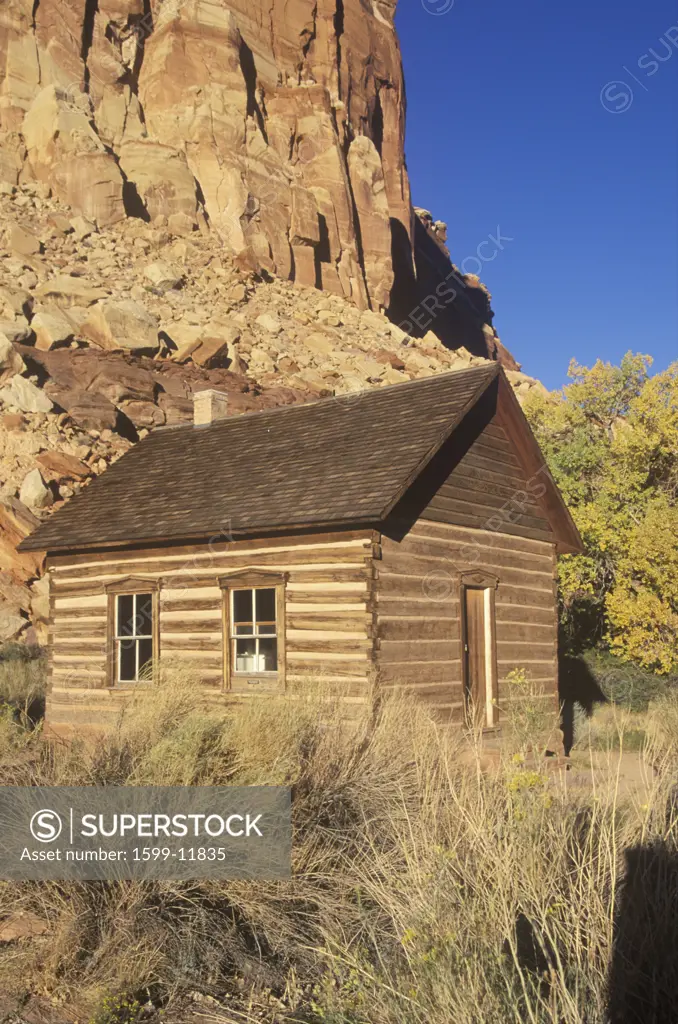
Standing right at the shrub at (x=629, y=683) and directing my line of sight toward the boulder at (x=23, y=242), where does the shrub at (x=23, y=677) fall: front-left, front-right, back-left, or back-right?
front-left

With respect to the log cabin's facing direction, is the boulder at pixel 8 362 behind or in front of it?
behind

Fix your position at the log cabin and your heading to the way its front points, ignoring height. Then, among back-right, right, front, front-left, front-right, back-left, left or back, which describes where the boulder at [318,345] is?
back-left

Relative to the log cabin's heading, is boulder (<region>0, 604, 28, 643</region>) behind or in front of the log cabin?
behind

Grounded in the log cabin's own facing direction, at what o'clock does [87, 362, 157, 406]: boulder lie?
The boulder is roughly at 7 o'clock from the log cabin.

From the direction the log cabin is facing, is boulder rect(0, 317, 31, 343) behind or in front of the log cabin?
behind

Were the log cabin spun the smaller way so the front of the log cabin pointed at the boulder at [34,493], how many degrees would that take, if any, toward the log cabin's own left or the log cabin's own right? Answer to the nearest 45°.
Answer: approximately 180°

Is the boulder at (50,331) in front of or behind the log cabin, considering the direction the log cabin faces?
behind

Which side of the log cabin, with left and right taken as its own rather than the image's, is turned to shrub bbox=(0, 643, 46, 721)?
back

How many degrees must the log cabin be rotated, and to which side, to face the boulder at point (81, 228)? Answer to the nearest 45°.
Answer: approximately 135° to its left

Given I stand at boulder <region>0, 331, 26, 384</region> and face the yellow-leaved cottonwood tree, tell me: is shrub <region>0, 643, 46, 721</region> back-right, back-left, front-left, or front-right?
front-right

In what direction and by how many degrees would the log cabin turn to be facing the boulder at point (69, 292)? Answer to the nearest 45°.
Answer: approximately 135° to its left

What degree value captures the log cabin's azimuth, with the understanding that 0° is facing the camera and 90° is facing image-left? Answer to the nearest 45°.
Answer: approximately 315°

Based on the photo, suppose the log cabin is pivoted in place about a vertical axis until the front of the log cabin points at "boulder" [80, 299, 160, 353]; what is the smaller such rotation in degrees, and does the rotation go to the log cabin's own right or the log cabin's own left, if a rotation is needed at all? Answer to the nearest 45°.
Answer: approximately 135° to the log cabin's own left
